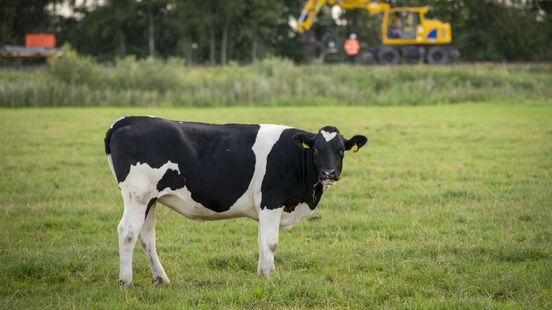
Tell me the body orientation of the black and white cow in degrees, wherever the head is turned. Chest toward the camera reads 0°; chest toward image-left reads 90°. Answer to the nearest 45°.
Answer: approximately 270°
